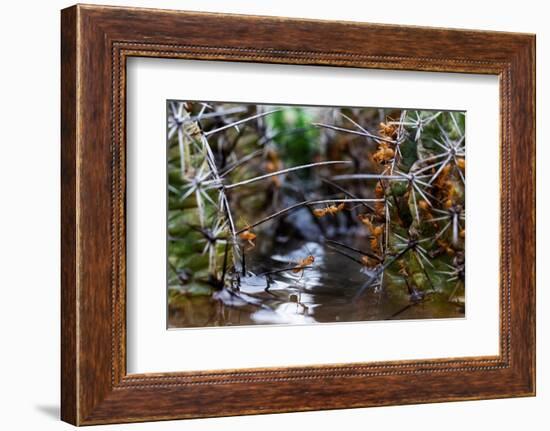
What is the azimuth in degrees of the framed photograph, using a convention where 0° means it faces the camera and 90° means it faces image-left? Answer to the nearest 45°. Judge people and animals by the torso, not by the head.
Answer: approximately 315°
